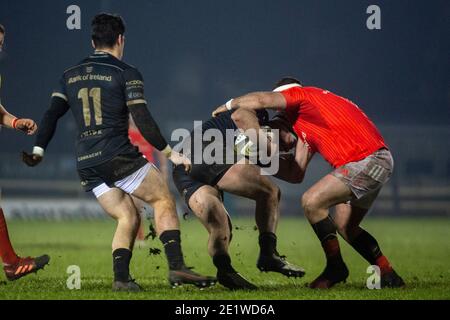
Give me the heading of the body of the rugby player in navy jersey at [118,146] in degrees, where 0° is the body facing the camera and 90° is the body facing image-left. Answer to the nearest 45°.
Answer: approximately 225°

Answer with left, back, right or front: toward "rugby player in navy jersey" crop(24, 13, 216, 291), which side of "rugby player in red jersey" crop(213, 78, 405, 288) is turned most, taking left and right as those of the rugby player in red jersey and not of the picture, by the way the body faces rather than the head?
front

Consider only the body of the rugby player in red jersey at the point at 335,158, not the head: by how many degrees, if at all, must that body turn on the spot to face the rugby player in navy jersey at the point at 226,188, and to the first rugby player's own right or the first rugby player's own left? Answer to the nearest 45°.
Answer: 0° — they already face them

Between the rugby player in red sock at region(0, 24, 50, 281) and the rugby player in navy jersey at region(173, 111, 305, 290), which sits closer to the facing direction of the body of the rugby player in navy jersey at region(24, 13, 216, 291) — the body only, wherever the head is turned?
the rugby player in navy jersey

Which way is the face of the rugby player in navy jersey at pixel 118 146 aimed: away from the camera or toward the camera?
away from the camera

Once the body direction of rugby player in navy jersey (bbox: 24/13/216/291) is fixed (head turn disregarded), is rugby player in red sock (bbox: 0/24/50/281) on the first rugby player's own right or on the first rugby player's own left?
on the first rugby player's own left

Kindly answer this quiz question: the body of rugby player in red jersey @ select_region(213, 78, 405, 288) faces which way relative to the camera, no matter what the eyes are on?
to the viewer's left
